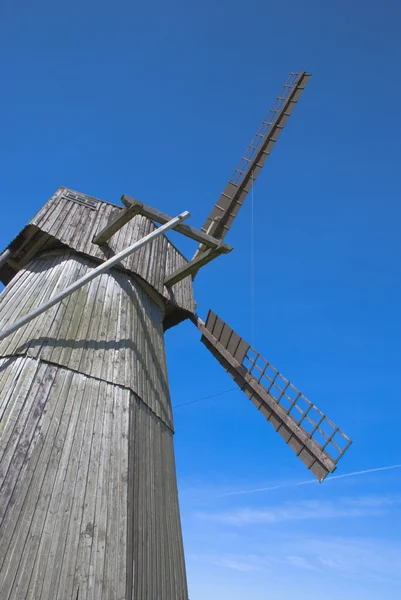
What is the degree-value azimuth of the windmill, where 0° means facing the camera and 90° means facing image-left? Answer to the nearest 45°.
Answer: approximately 225°
